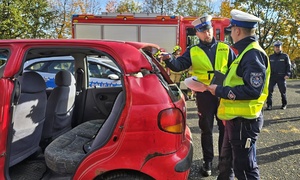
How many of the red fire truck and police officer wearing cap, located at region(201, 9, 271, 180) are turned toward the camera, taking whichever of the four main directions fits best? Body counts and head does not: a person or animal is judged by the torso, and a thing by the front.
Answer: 0

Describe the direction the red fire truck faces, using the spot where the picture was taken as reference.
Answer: facing to the right of the viewer

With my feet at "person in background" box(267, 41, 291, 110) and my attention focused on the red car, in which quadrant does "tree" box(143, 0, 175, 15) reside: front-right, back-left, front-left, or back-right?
back-right

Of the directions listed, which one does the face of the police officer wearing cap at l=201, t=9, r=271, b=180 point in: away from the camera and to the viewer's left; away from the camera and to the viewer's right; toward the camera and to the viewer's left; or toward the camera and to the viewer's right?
away from the camera and to the viewer's left

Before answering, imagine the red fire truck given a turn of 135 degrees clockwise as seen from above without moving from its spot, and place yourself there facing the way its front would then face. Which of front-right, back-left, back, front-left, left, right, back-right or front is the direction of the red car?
front-left

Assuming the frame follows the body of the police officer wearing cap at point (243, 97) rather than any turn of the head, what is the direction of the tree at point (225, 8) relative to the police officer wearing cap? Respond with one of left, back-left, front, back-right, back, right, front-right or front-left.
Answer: right

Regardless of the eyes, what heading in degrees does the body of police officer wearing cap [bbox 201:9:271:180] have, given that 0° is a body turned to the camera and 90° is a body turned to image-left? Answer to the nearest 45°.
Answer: approximately 90°
